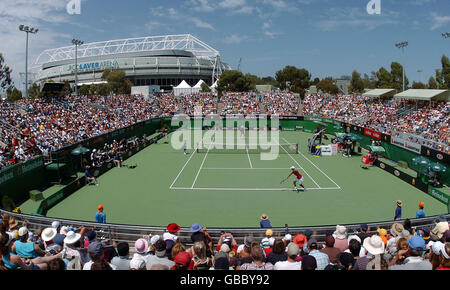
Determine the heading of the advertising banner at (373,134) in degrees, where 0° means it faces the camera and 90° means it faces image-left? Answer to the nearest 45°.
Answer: approximately 45°

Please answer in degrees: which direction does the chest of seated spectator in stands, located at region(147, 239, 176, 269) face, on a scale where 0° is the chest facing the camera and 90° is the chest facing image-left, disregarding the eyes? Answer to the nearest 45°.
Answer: approximately 180°

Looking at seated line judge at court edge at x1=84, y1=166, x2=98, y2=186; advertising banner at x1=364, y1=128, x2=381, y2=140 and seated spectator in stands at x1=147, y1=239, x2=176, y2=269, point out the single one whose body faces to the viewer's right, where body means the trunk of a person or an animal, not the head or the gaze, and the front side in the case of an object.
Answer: seated line judge at court edge at x1=84, y1=166, x2=98, y2=186

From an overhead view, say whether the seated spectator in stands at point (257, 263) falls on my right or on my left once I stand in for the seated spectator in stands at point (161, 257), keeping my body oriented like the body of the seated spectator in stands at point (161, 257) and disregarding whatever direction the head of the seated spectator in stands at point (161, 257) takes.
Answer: on my right

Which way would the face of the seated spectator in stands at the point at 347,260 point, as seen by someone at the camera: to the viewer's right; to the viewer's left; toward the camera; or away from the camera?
away from the camera

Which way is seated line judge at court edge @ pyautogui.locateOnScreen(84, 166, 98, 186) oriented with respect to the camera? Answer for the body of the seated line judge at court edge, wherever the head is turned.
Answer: to the viewer's right

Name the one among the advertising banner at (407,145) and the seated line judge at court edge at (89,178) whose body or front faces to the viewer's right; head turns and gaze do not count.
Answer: the seated line judge at court edge

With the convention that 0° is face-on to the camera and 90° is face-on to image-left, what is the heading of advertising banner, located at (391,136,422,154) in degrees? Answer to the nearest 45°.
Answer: approximately 45°

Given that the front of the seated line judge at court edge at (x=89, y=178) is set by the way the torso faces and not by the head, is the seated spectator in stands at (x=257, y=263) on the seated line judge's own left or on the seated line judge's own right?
on the seated line judge's own right
